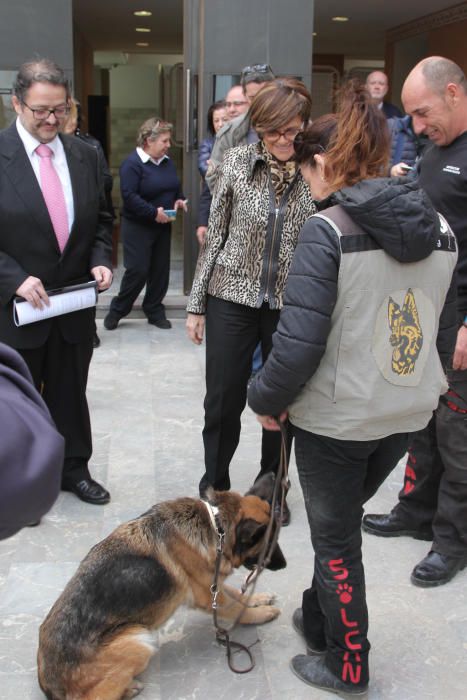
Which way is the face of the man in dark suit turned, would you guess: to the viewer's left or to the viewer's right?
to the viewer's right

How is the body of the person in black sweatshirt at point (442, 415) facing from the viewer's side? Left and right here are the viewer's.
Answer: facing the viewer and to the left of the viewer

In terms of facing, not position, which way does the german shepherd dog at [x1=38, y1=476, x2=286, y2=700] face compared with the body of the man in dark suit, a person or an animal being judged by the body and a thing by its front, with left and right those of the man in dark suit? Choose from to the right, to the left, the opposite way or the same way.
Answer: to the left

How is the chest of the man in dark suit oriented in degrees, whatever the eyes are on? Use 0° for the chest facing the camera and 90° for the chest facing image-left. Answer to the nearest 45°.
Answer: approximately 315°

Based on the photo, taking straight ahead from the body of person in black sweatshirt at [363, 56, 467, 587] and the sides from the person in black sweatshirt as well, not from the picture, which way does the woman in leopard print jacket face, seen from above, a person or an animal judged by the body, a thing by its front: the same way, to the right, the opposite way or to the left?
to the left

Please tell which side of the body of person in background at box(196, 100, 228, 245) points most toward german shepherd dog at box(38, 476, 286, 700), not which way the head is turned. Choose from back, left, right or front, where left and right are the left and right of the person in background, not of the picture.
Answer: front

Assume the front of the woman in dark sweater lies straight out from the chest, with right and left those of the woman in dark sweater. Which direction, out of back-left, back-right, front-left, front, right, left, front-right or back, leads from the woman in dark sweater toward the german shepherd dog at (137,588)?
front-right

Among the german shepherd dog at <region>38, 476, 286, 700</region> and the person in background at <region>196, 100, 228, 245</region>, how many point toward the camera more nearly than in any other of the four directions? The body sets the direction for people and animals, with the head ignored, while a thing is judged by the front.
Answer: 1

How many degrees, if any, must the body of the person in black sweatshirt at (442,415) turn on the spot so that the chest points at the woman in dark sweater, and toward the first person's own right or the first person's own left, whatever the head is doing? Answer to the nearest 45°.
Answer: approximately 90° to the first person's own right

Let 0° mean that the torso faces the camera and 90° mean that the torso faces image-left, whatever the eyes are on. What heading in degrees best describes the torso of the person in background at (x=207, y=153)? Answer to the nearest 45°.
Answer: approximately 0°

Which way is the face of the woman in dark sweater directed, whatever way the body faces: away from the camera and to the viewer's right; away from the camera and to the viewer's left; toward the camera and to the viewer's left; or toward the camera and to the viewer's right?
toward the camera and to the viewer's right

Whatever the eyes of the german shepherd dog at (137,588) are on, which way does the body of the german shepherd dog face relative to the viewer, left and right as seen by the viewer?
facing away from the viewer and to the right of the viewer

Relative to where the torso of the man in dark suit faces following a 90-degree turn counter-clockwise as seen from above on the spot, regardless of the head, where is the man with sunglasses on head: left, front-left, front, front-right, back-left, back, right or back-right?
front

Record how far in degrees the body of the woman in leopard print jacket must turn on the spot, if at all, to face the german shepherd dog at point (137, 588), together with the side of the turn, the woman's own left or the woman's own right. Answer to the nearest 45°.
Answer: approximately 45° to the woman's own right

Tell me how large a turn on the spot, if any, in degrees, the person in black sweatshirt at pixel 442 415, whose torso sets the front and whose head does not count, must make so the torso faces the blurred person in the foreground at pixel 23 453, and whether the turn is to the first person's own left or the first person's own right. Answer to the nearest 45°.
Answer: approximately 45° to the first person's own left
